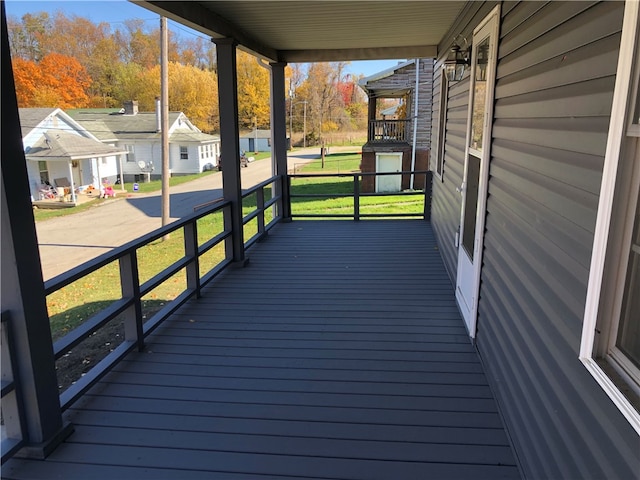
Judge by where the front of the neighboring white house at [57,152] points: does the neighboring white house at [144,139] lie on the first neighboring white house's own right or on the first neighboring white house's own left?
on the first neighboring white house's own left

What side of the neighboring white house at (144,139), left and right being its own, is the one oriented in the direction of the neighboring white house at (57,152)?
right

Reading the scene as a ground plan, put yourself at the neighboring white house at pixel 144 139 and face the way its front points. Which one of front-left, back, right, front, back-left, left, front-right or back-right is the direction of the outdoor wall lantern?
front-right

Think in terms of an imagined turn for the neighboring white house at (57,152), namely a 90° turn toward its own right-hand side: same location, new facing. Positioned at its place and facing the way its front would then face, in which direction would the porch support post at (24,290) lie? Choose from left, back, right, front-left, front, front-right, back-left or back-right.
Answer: front-left

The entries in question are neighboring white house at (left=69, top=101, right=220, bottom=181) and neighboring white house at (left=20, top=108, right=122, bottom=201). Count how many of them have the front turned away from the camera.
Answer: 0

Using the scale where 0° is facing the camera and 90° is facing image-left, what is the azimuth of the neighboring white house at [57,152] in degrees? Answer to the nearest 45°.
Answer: approximately 315°

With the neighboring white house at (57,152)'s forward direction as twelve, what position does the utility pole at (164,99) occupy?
The utility pole is roughly at 1 o'clock from the neighboring white house.

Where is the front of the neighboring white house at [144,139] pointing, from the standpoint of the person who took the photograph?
facing the viewer and to the right of the viewer
